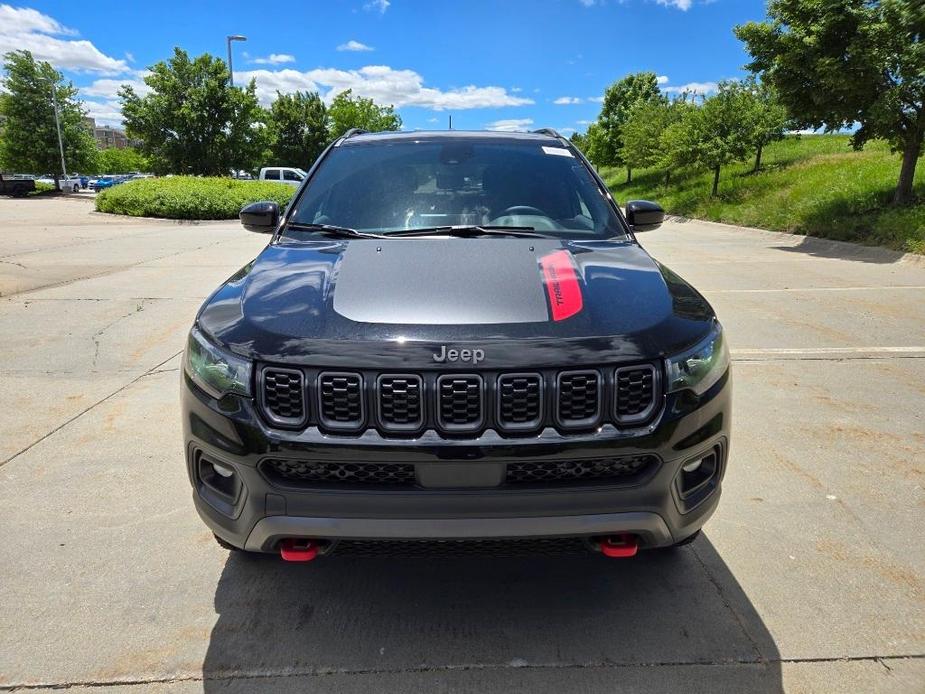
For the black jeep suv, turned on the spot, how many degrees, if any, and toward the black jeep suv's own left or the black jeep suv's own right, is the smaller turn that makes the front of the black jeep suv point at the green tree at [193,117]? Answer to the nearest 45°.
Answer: approximately 180°

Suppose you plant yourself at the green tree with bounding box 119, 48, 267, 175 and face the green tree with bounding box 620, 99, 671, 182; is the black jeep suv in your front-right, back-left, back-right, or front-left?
front-right

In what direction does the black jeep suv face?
toward the camera

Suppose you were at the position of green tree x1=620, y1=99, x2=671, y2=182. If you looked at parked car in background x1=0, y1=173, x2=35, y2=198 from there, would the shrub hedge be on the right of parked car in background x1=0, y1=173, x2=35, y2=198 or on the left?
left

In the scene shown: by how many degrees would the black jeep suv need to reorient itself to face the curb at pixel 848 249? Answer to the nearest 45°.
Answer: approximately 135° to its left

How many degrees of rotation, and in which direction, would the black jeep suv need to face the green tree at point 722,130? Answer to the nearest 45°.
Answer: approximately 180°

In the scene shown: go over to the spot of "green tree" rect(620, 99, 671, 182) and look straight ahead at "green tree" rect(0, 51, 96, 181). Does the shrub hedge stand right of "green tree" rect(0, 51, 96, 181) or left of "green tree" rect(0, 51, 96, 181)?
left

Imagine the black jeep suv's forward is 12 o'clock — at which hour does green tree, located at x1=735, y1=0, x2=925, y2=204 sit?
The green tree is roughly at 7 o'clock from the black jeep suv.

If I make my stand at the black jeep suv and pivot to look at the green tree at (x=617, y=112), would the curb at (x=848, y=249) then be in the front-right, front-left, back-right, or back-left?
front-right

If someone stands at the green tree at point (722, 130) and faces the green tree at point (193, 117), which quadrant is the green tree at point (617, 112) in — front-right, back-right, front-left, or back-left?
front-right

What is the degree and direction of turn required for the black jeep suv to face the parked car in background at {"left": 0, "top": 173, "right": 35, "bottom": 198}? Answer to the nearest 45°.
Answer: approximately 135° to its right

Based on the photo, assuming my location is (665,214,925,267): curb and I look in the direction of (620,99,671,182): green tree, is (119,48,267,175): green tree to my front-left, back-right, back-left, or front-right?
front-left

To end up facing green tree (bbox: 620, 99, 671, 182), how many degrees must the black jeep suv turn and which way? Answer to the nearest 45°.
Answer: approximately 180°
